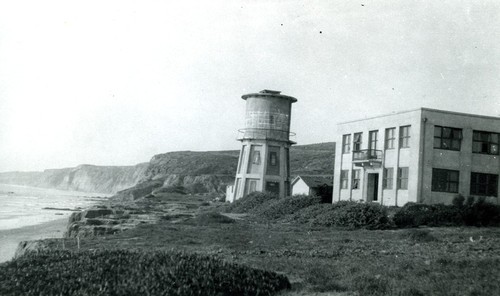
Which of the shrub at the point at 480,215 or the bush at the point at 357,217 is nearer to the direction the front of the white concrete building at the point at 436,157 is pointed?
the bush

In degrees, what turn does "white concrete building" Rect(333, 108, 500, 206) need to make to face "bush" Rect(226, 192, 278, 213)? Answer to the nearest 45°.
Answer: approximately 45° to its right

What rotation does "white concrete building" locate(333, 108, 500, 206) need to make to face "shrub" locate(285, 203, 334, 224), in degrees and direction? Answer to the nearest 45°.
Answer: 0° — it already faces it

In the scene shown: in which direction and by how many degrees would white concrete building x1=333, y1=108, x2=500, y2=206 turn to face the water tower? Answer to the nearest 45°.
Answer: approximately 90° to its right

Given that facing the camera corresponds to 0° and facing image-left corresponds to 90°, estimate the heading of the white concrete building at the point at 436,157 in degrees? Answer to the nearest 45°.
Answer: approximately 45°

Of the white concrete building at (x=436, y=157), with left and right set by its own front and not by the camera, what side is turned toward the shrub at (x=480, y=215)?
left
